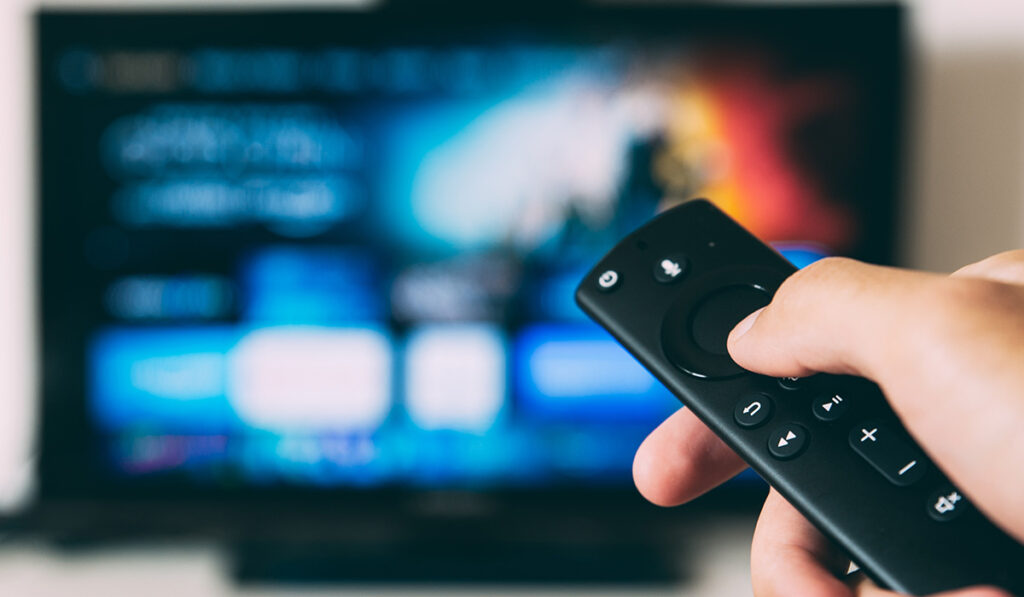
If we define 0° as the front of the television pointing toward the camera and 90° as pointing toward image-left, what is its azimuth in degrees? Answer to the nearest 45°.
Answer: approximately 0°
